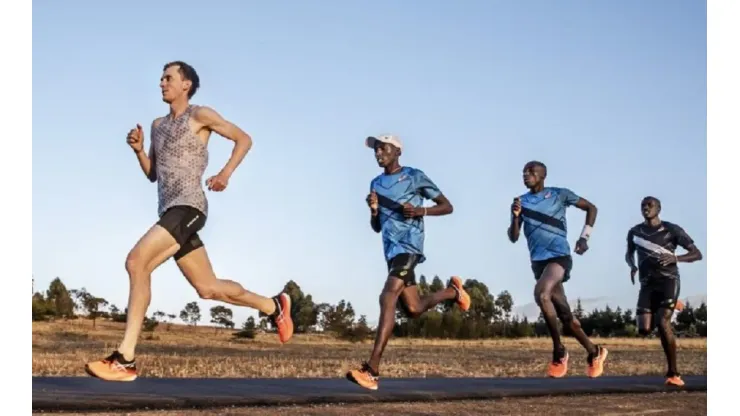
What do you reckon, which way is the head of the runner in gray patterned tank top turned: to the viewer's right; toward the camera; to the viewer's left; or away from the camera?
to the viewer's left

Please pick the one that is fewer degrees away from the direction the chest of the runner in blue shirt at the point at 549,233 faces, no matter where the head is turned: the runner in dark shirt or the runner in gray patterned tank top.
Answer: the runner in gray patterned tank top

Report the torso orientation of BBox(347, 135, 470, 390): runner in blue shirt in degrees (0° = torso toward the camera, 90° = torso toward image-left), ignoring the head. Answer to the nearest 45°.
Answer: approximately 45°

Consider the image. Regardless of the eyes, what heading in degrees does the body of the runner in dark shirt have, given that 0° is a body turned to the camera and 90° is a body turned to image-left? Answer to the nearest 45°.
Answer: approximately 45°

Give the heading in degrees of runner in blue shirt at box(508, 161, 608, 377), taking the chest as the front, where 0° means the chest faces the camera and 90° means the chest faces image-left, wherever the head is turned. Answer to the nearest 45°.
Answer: approximately 45°
